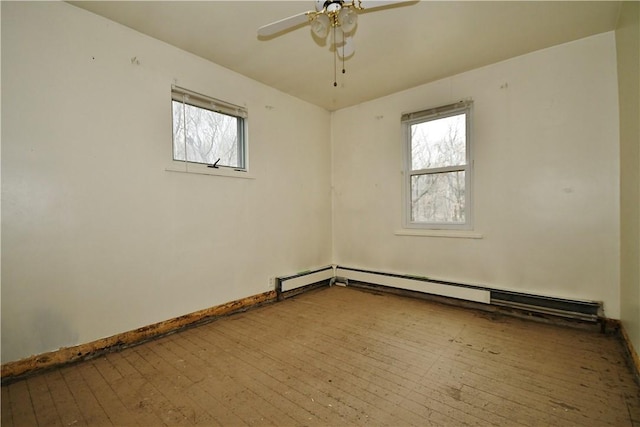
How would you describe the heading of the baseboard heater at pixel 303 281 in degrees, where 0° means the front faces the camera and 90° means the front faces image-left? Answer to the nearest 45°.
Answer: approximately 315°

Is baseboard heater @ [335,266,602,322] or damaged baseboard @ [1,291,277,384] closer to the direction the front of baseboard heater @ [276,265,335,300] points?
the baseboard heater

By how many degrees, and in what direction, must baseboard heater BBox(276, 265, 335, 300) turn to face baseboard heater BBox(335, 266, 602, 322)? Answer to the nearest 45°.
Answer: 0° — it already faces it

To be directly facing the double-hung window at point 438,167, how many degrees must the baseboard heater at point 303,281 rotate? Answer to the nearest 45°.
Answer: approximately 45° to its left

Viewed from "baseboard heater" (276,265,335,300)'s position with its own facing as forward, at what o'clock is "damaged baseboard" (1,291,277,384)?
The damaged baseboard is roughly at 3 o'clock from the baseboard heater.
